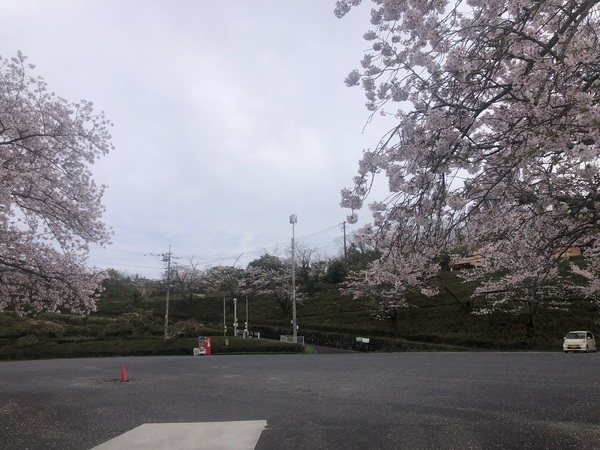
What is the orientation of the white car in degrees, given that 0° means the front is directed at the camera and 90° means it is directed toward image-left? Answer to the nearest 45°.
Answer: approximately 45°

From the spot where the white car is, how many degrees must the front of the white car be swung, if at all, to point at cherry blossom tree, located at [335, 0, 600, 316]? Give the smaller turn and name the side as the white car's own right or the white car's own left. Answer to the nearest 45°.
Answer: approximately 45° to the white car's own left
